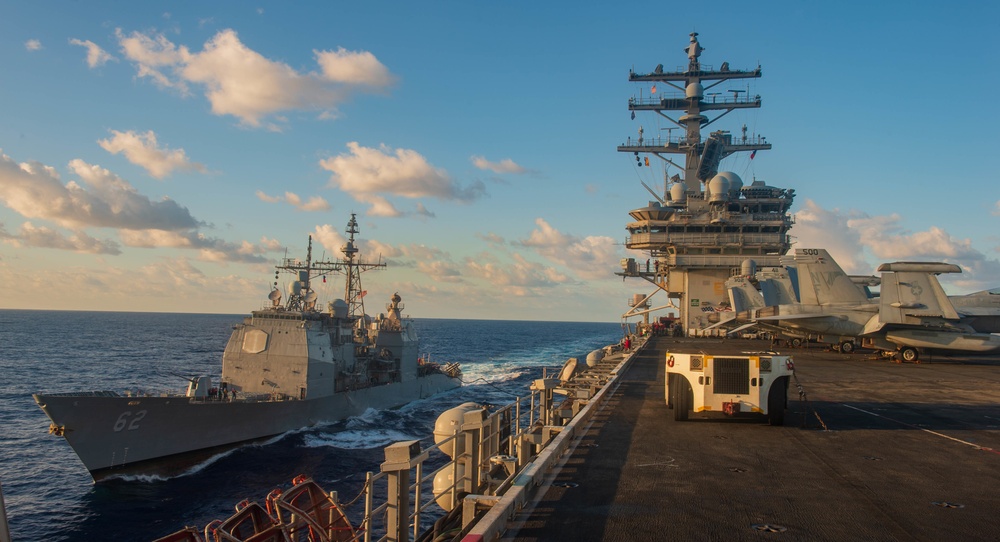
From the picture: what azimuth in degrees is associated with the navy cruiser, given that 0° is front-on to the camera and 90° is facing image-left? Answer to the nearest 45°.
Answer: approximately 45°
